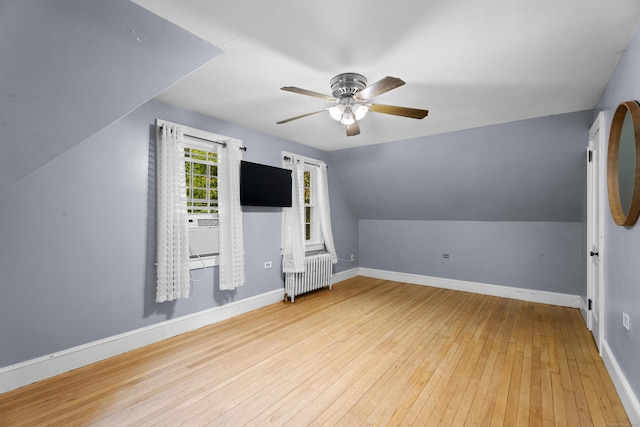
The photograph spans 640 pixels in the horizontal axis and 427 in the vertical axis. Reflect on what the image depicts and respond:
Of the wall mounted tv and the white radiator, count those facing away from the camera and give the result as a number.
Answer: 0

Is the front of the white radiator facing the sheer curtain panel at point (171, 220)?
no

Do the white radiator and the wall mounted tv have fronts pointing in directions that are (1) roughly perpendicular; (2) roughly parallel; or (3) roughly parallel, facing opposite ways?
roughly parallel

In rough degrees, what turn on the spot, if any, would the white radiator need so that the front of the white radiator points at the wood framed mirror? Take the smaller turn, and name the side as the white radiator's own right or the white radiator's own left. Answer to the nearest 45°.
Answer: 0° — it already faces it

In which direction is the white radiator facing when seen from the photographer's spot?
facing the viewer and to the right of the viewer

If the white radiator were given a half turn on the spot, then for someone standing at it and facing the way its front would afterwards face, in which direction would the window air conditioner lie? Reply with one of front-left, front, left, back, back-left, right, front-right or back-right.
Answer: left

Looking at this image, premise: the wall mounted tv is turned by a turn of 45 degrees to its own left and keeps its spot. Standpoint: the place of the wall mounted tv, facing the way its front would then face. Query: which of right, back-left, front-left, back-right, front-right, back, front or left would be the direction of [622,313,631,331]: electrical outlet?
front-right

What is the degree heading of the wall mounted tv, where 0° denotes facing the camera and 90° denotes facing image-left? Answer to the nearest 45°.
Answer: approximately 315°

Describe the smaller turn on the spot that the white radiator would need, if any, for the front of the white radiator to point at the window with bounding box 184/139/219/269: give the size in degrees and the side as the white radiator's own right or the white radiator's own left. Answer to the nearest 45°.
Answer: approximately 90° to the white radiator's own right

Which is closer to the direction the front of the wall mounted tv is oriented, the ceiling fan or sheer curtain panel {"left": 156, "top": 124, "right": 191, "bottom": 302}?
the ceiling fan

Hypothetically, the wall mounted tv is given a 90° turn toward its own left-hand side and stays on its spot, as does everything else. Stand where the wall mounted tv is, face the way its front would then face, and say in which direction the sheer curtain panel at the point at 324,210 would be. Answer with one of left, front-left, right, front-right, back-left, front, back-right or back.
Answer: front

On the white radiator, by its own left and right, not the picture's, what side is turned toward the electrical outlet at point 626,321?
front

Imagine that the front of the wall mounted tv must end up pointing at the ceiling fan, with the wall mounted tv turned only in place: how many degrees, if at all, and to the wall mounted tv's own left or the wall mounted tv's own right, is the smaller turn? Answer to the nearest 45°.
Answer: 0° — it already faces it

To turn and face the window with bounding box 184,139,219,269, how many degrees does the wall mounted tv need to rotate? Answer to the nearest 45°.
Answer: approximately 90° to its right
